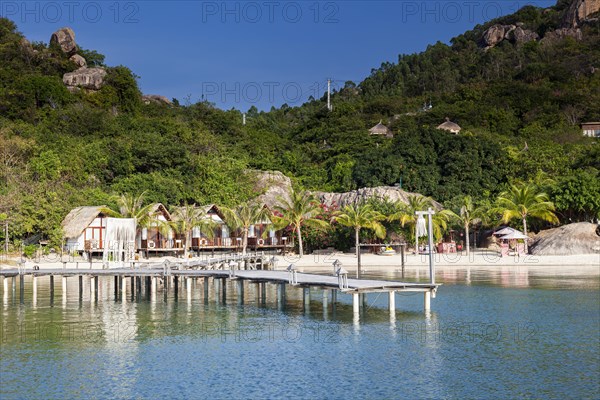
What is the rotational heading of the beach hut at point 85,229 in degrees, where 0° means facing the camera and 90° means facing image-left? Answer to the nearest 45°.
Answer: approximately 315°

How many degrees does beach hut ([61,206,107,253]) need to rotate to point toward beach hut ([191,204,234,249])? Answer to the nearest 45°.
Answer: approximately 45° to its left

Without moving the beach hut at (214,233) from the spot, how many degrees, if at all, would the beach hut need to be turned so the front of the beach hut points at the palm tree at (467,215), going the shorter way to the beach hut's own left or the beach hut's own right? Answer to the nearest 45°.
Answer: approximately 90° to the beach hut's own left

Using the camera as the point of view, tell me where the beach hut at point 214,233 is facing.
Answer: facing the viewer

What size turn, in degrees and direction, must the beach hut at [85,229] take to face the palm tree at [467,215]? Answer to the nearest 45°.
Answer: approximately 45° to its left

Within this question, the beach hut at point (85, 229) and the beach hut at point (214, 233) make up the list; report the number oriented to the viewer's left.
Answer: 0

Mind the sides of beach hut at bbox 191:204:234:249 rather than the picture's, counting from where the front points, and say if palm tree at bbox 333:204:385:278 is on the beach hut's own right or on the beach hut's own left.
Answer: on the beach hut's own left

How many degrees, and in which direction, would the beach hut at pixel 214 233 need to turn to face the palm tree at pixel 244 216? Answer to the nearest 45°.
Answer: approximately 45° to its left

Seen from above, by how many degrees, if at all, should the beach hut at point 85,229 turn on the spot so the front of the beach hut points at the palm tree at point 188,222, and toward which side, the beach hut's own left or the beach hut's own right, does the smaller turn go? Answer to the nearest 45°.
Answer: approximately 45° to the beach hut's own left

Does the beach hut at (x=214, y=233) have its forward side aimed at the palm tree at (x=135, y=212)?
no

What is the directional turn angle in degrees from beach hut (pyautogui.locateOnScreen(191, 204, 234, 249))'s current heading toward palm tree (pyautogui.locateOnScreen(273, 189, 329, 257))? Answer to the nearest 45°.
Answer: approximately 90° to its left

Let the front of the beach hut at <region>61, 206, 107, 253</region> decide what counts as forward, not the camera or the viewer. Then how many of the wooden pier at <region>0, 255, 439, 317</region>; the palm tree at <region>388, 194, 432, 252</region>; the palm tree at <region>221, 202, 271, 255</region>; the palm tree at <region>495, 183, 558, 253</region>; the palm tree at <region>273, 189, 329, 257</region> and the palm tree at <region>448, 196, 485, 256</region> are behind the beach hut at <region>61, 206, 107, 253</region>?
0

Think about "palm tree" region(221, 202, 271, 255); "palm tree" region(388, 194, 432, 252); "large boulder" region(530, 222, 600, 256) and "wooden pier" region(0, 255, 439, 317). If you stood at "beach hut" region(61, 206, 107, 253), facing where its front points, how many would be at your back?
0

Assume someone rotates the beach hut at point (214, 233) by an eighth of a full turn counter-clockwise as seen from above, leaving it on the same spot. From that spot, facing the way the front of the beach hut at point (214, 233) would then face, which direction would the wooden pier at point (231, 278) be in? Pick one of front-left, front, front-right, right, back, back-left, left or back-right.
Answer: front-right
